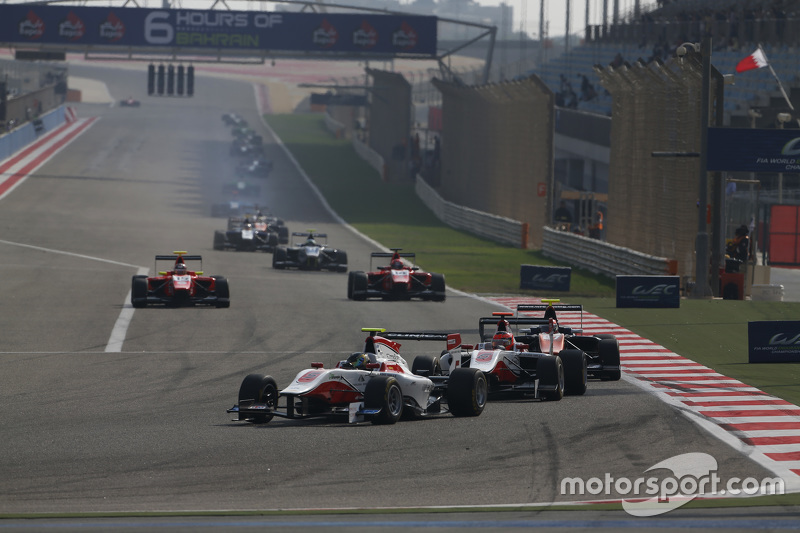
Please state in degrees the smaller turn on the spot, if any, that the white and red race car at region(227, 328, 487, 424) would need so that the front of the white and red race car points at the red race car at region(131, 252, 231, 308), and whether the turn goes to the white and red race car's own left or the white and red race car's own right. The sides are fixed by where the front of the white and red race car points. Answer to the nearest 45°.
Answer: approximately 135° to the white and red race car's own right

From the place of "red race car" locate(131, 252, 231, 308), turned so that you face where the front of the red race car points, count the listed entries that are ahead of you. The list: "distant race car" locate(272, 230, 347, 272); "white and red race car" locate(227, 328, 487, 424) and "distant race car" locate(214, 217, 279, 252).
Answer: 1

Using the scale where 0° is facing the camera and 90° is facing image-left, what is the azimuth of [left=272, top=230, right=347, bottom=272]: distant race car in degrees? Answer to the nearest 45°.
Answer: approximately 0°

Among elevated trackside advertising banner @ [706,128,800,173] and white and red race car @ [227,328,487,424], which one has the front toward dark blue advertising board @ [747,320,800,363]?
elevated trackside advertising banner @ [706,128,800,173]

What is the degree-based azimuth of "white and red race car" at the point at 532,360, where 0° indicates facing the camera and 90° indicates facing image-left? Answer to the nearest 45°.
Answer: approximately 45°

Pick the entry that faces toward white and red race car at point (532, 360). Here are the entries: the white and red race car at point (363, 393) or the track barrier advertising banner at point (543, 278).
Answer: the track barrier advertising banner

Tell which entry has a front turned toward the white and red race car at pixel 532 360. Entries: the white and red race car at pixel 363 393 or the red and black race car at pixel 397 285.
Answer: the red and black race car

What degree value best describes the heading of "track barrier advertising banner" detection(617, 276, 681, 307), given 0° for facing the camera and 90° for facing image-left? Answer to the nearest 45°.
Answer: approximately 0°

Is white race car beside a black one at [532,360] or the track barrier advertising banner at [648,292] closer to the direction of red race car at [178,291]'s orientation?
the white race car beside a black one

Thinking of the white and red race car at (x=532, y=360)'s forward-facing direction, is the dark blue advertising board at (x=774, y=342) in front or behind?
behind
